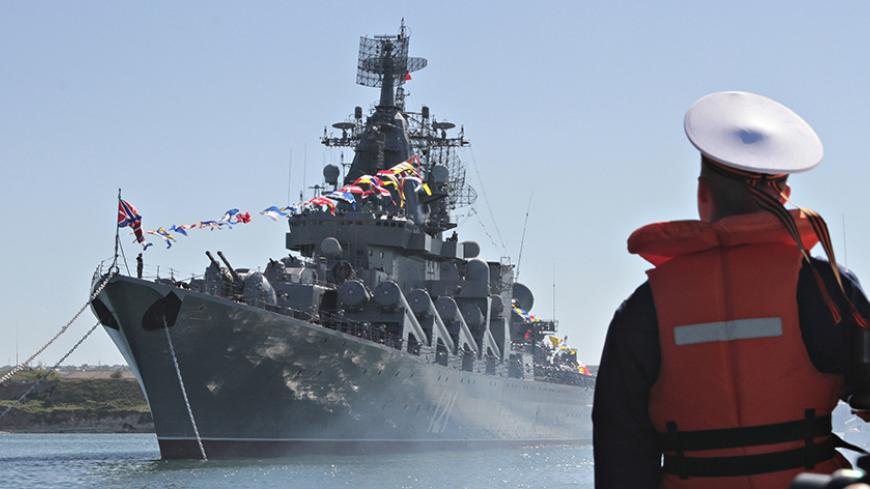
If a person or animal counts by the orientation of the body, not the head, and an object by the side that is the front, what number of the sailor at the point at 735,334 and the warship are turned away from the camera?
1

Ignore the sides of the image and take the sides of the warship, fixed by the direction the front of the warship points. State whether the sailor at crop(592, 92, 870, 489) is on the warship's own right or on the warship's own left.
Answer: on the warship's own left

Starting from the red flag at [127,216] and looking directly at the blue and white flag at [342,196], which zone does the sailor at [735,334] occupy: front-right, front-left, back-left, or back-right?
back-right

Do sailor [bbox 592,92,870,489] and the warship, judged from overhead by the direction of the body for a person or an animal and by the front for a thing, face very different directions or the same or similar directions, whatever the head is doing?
very different directions

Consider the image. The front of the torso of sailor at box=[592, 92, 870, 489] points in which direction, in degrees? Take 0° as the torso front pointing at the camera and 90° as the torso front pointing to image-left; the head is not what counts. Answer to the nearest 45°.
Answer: approximately 180°

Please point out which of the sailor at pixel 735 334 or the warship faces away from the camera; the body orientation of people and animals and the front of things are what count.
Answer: the sailor

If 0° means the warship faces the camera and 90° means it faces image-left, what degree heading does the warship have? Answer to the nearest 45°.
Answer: approximately 45°

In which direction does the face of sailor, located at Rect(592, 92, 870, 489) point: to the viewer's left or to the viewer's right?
to the viewer's left
